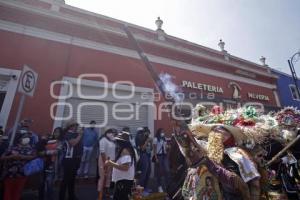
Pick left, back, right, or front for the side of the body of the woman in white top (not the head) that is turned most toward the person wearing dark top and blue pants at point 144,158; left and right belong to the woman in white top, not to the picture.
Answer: right
